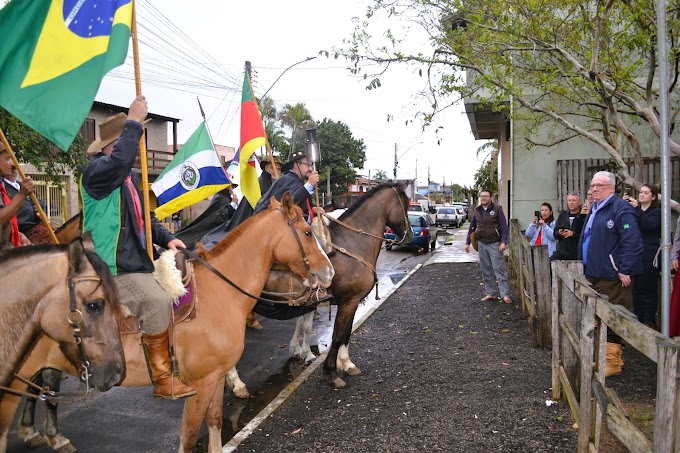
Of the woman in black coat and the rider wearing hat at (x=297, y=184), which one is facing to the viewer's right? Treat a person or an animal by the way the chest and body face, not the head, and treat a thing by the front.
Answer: the rider wearing hat

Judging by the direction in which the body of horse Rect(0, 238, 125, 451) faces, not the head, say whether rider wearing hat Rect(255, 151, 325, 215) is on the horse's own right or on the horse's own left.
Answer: on the horse's own left

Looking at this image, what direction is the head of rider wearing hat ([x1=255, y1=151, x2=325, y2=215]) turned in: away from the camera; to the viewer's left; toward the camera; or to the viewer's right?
to the viewer's right

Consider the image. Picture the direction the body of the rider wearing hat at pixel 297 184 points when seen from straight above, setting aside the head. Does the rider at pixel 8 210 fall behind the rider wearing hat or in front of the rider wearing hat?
behind

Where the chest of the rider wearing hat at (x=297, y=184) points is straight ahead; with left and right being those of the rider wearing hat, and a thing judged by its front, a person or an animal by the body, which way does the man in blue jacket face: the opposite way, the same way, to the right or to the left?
the opposite way

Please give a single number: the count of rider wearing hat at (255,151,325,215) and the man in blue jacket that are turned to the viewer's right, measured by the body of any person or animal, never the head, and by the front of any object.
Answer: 1

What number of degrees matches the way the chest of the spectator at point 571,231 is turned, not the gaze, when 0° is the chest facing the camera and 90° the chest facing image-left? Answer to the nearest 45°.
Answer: approximately 45°

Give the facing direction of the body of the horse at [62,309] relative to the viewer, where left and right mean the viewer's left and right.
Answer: facing to the right of the viewer

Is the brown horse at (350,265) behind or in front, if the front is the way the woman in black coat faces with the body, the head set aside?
in front

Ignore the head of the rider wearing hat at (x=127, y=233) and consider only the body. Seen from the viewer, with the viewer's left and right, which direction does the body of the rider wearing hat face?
facing to the right of the viewer

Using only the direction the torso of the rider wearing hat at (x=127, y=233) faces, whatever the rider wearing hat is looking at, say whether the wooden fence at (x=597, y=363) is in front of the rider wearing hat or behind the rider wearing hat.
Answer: in front

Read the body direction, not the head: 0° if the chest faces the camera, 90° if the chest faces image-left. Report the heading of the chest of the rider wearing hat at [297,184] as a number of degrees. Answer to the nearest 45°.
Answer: approximately 270°

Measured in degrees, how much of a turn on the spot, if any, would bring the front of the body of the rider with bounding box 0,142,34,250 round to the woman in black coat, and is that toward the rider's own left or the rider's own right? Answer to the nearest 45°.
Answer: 0° — they already face them

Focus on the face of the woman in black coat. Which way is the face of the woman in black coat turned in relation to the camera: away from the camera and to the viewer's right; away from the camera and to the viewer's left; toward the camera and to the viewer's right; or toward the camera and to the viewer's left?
toward the camera and to the viewer's left
